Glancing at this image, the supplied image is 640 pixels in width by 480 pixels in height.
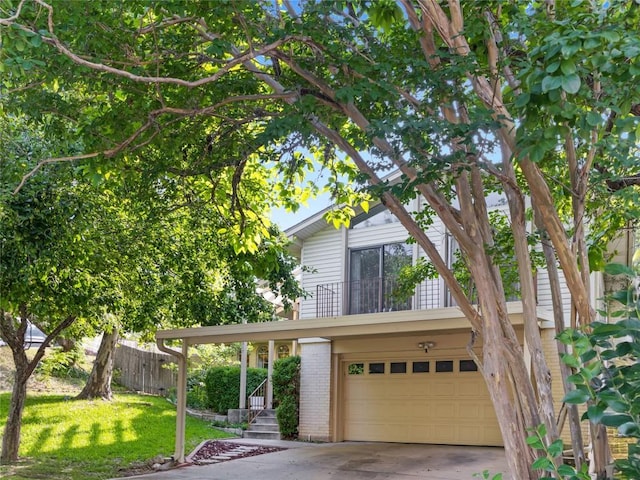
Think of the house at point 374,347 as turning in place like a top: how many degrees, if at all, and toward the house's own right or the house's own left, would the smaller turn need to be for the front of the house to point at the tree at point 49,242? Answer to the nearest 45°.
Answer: approximately 45° to the house's own right

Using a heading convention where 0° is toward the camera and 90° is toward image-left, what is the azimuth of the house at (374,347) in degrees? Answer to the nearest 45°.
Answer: approximately 0°

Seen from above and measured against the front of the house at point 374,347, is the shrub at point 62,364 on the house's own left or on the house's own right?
on the house's own right

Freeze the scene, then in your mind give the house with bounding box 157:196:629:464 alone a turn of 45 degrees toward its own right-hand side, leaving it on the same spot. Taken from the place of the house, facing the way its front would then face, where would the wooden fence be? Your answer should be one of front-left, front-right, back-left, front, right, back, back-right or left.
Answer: right

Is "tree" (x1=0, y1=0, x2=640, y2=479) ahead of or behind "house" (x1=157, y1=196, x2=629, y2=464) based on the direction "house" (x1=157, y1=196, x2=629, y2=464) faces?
ahead

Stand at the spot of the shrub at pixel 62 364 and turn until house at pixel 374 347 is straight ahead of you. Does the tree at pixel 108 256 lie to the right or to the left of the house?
right
